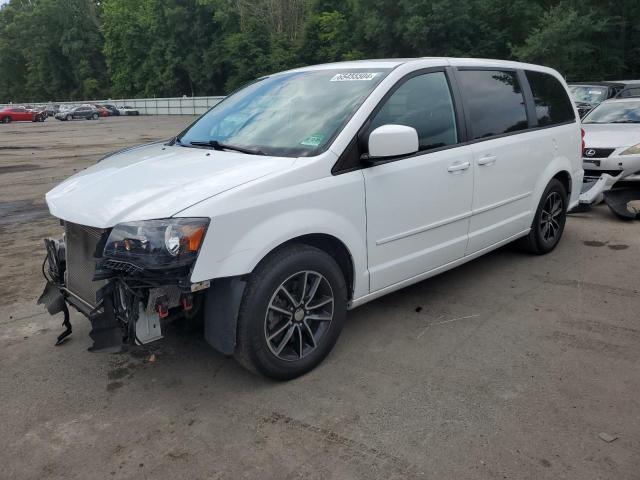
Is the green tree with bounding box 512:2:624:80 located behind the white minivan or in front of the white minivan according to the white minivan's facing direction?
behind

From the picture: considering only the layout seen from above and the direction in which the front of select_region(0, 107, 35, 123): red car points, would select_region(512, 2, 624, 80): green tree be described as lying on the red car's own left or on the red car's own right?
on the red car's own right

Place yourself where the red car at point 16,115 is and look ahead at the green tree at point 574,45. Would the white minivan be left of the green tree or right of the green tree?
right

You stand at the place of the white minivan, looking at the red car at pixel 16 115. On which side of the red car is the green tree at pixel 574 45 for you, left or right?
right

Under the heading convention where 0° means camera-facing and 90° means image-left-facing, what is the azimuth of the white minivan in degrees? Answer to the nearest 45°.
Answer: approximately 45°
